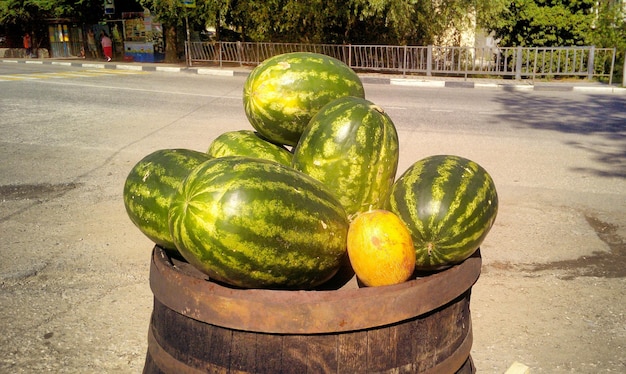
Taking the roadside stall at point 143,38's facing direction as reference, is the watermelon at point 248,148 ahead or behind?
ahead

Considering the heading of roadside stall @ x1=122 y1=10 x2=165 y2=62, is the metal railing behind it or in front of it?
in front

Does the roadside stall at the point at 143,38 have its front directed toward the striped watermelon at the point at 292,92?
yes

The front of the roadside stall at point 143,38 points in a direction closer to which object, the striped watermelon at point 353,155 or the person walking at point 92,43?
the striped watermelon

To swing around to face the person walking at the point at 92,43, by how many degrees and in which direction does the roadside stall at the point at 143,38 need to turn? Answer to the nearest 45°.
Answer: approximately 135° to its right

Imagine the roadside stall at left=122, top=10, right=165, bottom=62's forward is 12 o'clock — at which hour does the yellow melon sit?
The yellow melon is roughly at 12 o'clock from the roadside stall.

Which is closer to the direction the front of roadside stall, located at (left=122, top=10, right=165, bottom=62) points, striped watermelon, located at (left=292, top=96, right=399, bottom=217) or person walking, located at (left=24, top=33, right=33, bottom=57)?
the striped watermelon

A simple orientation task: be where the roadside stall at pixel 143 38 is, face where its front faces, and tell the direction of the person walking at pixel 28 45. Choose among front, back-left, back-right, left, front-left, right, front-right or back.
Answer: back-right

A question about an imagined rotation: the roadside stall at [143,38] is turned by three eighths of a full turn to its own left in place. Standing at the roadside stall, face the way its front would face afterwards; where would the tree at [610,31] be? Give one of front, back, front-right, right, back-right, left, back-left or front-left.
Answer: right

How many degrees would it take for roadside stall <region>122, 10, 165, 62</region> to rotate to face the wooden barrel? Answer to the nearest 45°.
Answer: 0° — it already faces it

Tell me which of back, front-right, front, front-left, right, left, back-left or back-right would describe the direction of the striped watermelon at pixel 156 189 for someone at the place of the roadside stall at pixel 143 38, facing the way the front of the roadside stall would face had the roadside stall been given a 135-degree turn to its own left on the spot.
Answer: back-right

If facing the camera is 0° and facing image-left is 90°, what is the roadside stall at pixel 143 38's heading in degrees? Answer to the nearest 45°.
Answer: approximately 0°
